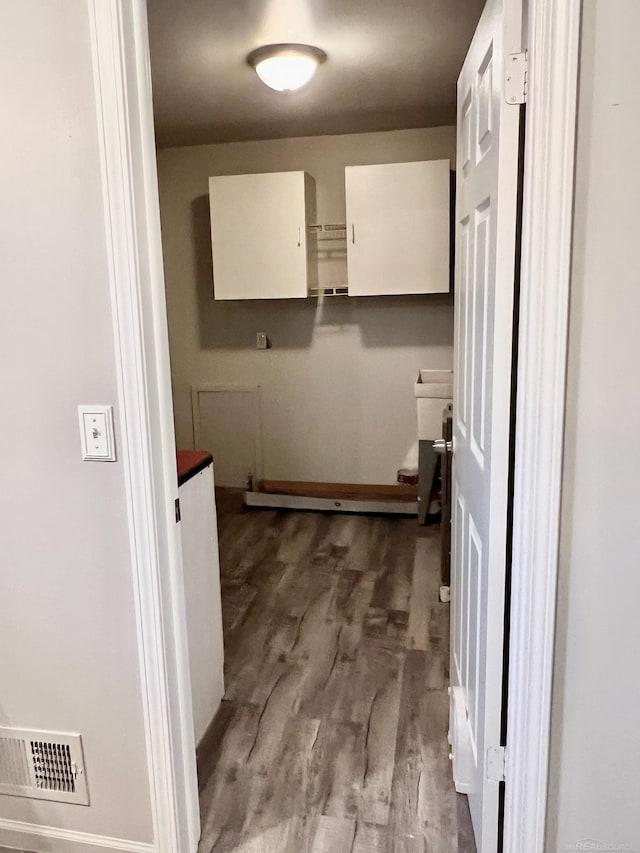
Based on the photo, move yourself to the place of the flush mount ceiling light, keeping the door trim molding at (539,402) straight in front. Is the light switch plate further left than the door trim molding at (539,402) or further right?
right

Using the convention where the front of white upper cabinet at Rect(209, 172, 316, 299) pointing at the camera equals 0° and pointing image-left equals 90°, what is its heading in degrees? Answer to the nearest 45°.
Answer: approximately 0°

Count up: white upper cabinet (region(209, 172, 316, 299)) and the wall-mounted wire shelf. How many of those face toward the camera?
2

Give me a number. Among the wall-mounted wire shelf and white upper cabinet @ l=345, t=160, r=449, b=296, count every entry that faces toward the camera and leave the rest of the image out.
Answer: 2

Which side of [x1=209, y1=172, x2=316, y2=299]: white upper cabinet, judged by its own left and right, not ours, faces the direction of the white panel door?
front

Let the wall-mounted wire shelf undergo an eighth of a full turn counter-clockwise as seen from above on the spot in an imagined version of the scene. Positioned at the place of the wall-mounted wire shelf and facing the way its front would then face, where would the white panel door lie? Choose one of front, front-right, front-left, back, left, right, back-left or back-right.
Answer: front-right

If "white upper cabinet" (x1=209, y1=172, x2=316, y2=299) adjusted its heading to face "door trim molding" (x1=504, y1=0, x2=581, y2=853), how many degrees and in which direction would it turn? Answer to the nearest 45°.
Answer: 0° — it already faces it

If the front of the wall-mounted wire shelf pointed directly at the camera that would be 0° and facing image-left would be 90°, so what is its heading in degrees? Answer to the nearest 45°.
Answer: approximately 0°

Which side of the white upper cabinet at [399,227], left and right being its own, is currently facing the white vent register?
front

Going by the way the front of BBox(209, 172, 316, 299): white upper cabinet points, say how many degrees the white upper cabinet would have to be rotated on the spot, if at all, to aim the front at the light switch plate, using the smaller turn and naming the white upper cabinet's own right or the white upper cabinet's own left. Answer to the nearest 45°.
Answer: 0° — it already faces it

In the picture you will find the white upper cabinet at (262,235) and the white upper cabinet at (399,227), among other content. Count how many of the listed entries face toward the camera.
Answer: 2
